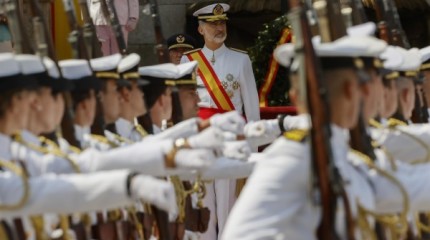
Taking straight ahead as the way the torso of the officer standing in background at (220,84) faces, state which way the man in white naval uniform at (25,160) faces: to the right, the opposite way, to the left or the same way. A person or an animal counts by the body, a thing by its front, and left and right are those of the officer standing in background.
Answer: to the left

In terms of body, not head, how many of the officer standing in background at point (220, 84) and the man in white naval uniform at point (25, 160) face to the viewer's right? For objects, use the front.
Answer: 1

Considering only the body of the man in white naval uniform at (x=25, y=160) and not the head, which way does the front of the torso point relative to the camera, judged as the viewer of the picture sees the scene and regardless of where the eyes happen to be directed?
to the viewer's right

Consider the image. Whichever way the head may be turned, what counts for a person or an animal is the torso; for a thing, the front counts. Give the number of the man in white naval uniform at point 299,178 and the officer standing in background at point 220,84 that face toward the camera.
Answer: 1

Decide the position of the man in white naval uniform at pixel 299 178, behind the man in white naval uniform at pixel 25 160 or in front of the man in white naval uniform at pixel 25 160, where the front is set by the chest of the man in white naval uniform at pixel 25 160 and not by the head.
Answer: in front

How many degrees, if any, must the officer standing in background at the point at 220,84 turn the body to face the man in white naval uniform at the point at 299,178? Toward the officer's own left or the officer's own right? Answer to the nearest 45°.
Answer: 0° — they already face them
